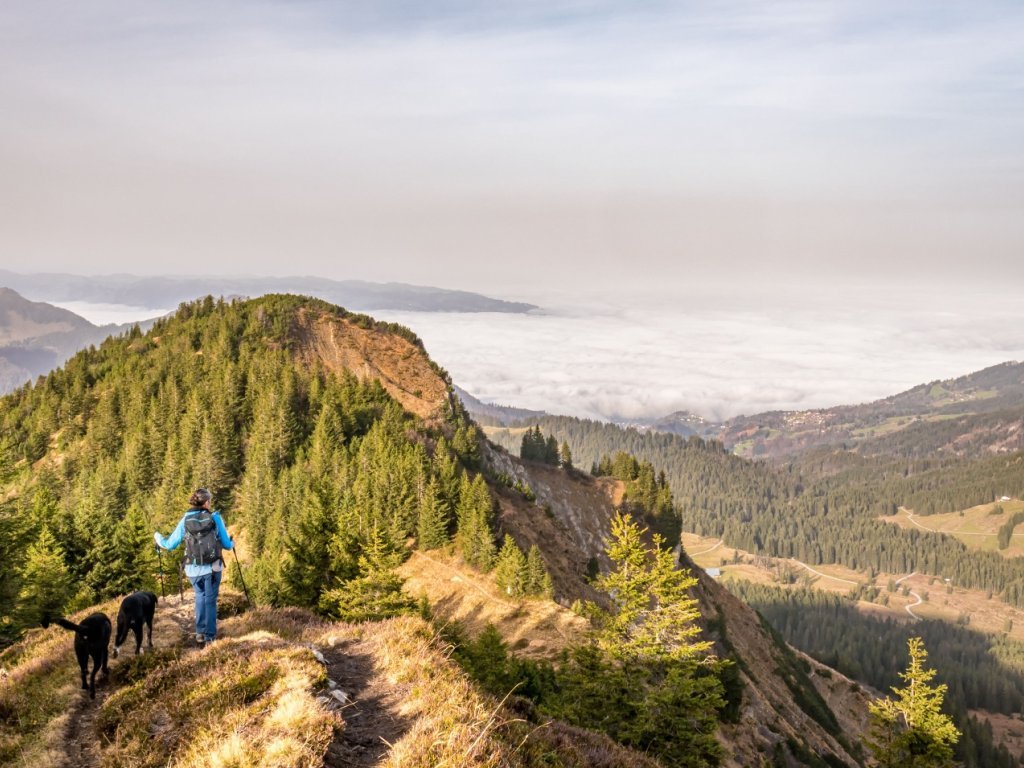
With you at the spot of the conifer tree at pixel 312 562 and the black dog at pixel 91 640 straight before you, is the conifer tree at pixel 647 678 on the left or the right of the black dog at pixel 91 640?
left

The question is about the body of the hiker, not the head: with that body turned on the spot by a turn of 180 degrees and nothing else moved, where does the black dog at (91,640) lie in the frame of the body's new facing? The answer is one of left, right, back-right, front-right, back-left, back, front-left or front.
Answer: front-right

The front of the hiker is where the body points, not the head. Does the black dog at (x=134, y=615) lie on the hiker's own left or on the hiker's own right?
on the hiker's own left

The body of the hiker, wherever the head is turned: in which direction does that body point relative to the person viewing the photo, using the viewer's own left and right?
facing away from the viewer

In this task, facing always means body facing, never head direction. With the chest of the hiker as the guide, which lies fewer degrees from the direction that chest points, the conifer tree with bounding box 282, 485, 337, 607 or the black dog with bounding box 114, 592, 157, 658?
the conifer tree

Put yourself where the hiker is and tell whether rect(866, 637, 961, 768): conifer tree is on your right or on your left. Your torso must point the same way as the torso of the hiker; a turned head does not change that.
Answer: on your right
